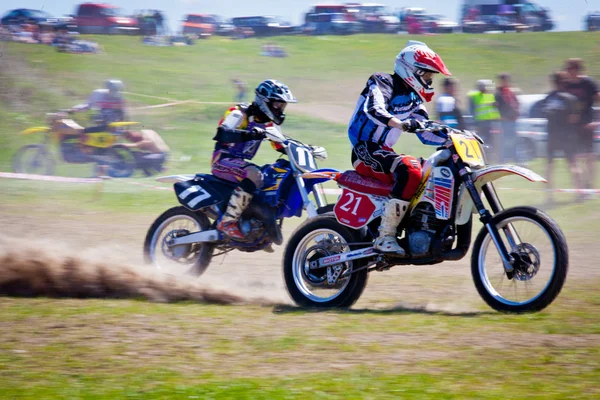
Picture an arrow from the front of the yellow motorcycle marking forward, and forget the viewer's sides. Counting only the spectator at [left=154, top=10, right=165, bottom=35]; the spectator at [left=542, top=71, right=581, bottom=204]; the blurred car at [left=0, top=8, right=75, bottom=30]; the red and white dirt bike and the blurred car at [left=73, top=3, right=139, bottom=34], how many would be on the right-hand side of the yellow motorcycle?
3

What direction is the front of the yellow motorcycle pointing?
to the viewer's left

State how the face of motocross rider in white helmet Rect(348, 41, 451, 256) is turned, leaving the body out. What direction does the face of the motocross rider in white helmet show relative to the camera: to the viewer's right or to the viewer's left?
to the viewer's right
